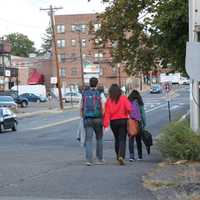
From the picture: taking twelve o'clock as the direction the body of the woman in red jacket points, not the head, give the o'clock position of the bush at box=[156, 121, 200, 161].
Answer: The bush is roughly at 3 o'clock from the woman in red jacket.

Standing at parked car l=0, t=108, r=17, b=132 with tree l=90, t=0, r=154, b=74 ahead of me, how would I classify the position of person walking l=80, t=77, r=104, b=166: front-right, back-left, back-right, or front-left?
front-right

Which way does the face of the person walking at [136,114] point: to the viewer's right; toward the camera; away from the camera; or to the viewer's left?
away from the camera

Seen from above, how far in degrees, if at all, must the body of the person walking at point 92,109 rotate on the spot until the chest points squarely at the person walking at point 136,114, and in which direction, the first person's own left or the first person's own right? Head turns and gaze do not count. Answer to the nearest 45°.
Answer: approximately 45° to the first person's own right

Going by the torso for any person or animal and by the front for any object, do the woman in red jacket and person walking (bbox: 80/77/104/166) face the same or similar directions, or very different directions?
same or similar directions

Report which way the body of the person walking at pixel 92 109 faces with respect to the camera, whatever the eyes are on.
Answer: away from the camera

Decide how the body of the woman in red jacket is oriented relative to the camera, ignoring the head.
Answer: away from the camera

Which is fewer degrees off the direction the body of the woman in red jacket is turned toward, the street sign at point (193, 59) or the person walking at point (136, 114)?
the person walking

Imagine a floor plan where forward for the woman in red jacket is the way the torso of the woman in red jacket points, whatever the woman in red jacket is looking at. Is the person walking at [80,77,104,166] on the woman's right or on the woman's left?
on the woman's left

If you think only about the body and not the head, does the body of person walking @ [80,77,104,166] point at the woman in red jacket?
no
